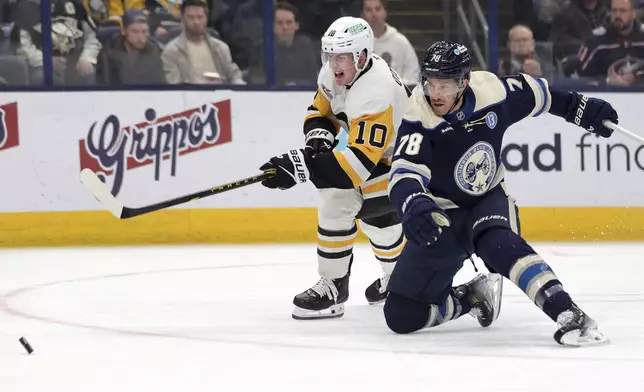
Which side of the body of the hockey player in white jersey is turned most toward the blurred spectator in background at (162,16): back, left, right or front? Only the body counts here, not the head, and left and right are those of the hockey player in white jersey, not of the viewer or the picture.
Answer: right

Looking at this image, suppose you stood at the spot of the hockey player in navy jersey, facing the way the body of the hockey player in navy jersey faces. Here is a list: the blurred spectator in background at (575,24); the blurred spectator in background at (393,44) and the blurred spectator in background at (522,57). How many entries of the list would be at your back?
3

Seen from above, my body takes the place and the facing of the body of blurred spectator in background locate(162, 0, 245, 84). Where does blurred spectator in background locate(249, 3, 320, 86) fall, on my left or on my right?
on my left

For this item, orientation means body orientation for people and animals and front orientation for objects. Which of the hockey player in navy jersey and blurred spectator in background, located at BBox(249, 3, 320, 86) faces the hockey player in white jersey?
the blurred spectator in background
